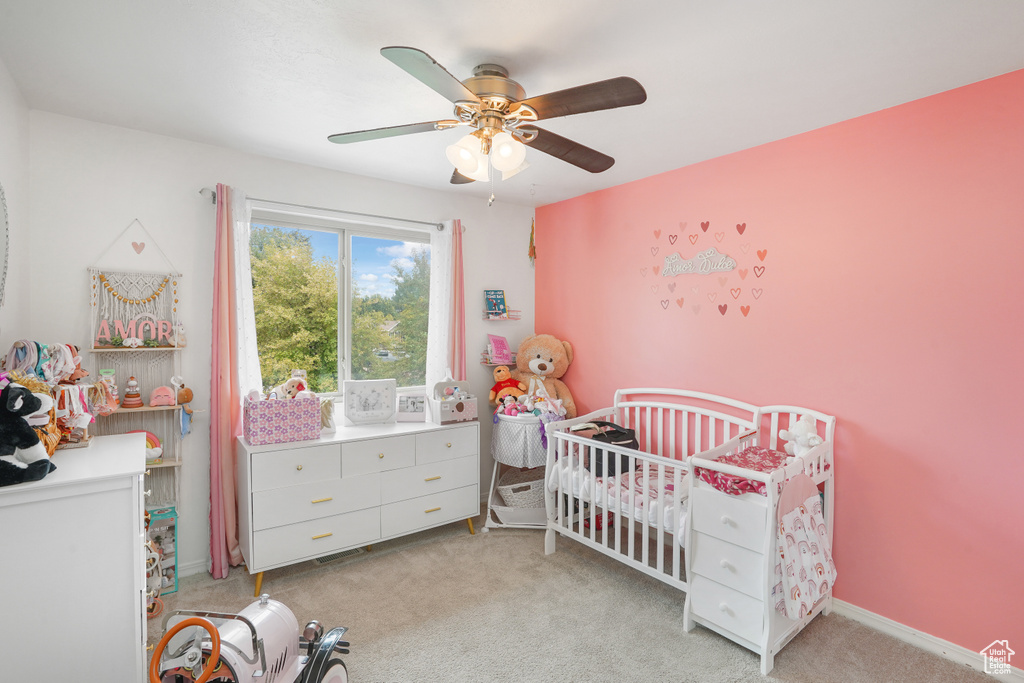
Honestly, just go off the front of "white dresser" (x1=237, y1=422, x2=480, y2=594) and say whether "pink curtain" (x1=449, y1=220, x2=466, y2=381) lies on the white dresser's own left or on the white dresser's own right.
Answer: on the white dresser's own left

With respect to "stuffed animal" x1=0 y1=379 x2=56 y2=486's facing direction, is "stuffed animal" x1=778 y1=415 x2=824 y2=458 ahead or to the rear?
ahead

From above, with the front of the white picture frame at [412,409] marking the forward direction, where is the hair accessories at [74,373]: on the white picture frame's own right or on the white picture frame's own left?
on the white picture frame's own right

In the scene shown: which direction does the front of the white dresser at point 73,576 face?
to the viewer's right

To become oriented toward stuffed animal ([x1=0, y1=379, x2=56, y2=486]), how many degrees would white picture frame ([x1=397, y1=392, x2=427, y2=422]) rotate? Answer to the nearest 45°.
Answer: approximately 45° to its right

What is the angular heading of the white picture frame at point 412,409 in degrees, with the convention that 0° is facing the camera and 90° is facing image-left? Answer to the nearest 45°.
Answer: approximately 0°

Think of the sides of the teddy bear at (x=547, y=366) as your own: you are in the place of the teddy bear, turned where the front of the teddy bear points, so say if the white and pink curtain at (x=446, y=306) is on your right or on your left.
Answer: on your right

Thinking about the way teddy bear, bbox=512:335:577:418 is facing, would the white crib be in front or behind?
in front

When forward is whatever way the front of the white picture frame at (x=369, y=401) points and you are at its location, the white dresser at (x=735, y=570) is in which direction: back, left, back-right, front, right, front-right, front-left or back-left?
front-left

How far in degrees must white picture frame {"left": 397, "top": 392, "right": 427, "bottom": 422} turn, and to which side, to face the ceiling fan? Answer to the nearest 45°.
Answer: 0° — it already faces it

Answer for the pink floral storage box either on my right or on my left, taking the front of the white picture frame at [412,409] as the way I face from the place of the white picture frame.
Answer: on my right

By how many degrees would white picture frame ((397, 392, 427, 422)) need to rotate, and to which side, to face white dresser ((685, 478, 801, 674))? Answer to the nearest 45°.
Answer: approximately 45° to its left

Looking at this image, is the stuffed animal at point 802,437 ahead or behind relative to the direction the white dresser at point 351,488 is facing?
ahead
